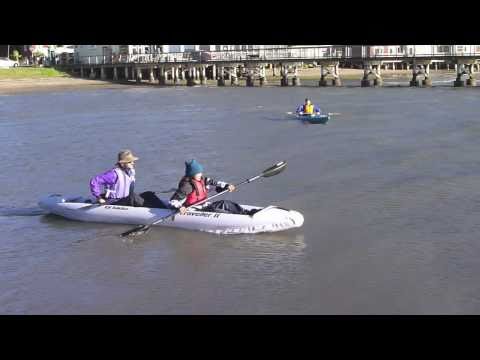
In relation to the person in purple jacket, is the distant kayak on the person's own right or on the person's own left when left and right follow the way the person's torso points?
on the person's own left

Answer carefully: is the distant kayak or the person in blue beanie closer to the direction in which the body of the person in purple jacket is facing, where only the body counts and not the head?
the person in blue beanie

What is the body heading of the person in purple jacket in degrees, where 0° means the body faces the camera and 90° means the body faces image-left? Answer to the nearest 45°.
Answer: approximately 270°
